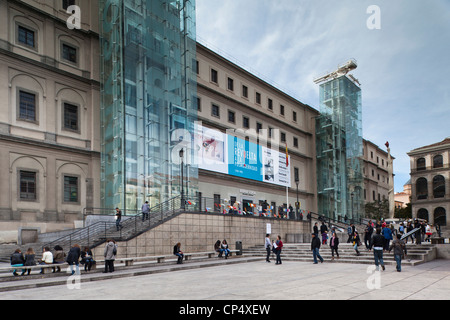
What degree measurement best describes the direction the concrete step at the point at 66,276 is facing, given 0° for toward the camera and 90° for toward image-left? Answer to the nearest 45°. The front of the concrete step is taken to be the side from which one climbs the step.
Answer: approximately 315°

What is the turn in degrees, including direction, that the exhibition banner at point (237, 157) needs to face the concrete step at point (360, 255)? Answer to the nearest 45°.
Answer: approximately 45° to its right

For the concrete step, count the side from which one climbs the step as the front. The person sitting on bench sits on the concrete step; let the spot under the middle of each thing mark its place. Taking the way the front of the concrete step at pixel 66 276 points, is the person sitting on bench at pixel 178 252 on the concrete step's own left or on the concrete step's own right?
on the concrete step's own left

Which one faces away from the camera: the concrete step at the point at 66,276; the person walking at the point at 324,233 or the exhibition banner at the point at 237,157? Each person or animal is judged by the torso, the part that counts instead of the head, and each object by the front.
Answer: the person walking

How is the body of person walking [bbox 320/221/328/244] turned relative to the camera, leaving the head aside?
away from the camera
